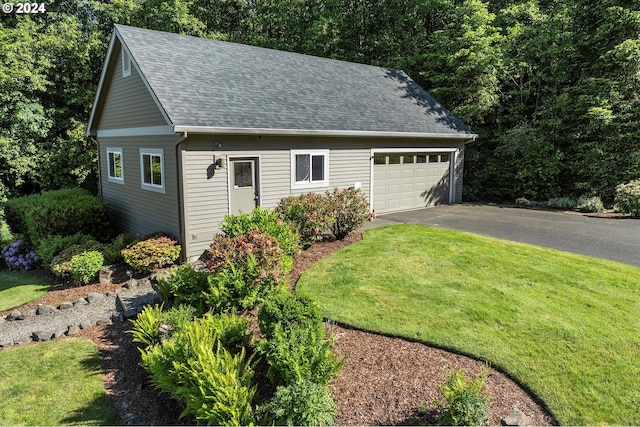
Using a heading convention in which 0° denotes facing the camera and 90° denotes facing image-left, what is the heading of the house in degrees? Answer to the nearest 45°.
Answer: approximately 315°

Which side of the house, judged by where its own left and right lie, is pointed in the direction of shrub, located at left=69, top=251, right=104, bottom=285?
right

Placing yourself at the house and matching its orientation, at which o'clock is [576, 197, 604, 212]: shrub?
The shrub is roughly at 10 o'clock from the house.

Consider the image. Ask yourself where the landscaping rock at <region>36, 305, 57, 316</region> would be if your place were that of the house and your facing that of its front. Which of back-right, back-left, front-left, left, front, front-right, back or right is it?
right

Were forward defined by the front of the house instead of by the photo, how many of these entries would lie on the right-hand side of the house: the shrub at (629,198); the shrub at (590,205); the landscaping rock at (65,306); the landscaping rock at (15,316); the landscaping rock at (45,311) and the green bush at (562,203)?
3

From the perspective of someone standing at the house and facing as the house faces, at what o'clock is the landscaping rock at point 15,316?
The landscaping rock is roughly at 3 o'clock from the house.

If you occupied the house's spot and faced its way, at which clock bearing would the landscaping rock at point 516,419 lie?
The landscaping rock is roughly at 1 o'clock from the house.

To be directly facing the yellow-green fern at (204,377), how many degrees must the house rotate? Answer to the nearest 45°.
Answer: approximately 45° to its right

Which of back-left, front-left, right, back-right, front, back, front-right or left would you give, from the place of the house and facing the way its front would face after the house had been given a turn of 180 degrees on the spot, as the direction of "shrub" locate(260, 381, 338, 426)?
back-left

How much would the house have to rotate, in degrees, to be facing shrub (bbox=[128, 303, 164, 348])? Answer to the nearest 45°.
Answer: approximately 45° to its right

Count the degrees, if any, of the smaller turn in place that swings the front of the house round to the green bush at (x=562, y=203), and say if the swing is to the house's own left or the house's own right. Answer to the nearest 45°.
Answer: approximately 45° to the house's own left

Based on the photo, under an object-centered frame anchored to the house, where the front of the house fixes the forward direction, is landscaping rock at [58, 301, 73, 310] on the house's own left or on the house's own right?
on the house's own right

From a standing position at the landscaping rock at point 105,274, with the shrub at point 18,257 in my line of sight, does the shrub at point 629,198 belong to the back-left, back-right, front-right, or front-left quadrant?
back-right

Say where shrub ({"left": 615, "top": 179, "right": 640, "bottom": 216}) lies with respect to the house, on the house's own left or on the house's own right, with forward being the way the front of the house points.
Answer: on the house's own left

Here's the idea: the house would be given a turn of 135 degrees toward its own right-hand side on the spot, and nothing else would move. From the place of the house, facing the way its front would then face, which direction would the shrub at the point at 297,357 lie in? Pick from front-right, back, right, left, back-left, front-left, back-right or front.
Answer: left
